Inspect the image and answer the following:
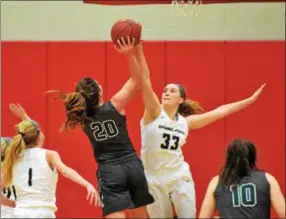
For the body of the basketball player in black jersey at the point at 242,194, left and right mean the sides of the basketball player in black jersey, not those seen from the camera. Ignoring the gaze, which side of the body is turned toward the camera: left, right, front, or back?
back

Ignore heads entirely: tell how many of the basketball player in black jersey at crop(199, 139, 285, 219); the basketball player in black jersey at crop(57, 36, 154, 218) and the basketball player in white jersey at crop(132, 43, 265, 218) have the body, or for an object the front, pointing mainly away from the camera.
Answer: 2

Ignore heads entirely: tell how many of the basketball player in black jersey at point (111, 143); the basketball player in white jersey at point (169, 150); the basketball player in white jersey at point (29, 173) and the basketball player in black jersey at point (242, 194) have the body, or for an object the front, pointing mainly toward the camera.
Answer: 1

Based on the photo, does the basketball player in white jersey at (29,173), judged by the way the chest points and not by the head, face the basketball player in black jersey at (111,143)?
no

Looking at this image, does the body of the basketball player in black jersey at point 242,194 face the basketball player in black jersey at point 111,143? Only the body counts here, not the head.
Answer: no

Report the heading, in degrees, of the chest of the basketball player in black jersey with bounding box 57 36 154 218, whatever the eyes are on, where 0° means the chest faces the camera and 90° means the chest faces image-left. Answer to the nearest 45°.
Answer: approximately 180°

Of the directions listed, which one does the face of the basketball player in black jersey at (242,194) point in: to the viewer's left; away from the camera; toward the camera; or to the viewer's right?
away from the camera

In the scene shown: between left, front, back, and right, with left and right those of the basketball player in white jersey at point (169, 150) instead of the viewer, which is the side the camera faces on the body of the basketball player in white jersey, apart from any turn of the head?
front
